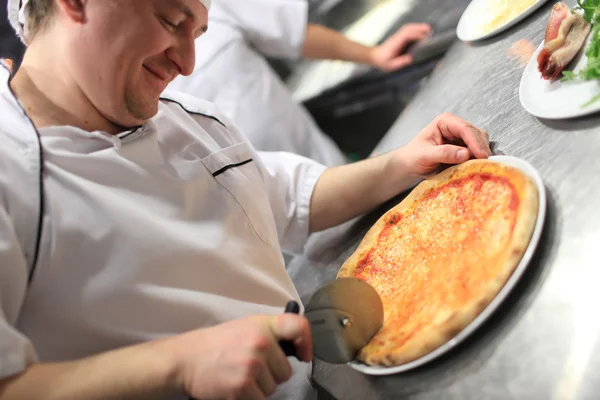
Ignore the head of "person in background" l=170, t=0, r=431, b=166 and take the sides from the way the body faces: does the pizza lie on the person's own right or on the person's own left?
on the person's own right

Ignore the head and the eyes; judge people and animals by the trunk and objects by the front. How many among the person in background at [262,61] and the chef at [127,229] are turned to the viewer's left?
0

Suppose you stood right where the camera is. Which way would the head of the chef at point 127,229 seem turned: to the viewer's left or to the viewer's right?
to the viewer's right

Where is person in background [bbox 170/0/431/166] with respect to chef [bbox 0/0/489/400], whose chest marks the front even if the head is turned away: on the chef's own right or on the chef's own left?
on the chef's own left

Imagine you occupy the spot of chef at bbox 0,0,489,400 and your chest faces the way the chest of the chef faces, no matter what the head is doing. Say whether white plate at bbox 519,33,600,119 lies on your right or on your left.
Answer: on your left

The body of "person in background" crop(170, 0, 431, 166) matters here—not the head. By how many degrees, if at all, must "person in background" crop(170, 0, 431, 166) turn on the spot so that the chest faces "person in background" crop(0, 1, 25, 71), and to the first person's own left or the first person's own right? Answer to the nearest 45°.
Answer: approximately 180°

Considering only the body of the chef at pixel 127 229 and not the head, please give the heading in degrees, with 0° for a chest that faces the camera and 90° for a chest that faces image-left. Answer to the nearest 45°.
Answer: approximately 315°

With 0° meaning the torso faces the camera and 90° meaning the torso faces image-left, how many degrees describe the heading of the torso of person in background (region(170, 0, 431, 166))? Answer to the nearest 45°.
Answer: approximately 270°
